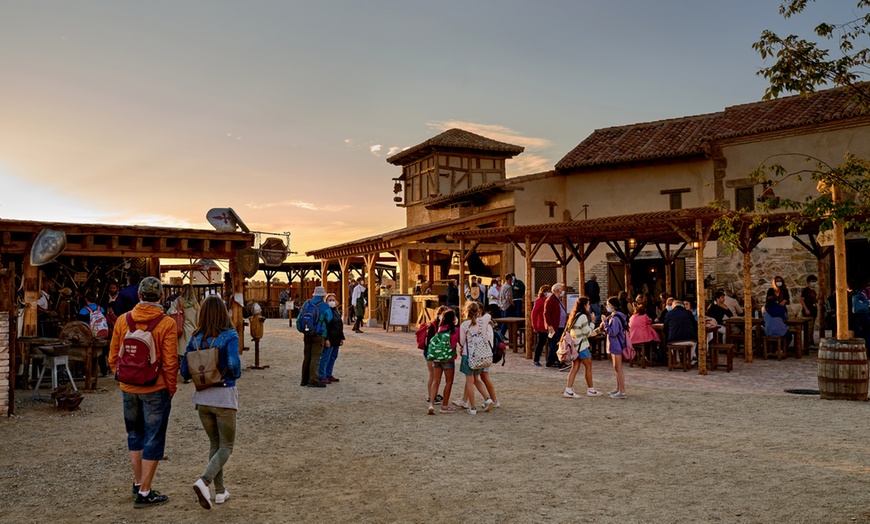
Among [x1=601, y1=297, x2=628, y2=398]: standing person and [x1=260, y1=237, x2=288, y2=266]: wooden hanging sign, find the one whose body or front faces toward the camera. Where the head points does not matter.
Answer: the wooden hanging sign

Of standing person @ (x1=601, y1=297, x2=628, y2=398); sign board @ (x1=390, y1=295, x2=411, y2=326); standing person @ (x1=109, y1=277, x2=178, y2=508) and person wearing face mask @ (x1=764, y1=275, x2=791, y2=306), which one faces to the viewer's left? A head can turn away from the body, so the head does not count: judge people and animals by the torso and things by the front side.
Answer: standing person @ (x1=601, y1=297, x2=628, y2=398)

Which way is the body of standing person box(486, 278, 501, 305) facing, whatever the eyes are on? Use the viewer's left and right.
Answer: facing the viewer

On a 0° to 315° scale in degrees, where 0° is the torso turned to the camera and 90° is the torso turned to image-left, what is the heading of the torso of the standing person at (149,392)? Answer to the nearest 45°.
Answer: approximately 225°

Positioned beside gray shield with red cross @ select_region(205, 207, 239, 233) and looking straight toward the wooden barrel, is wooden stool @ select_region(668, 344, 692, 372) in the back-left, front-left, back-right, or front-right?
front-left

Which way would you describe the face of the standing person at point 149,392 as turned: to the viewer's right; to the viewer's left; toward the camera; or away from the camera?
away from the camera

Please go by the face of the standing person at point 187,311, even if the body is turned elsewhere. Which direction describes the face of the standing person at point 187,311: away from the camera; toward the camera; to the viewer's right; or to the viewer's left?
away from the camera

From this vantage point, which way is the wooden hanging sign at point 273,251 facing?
toward the camera

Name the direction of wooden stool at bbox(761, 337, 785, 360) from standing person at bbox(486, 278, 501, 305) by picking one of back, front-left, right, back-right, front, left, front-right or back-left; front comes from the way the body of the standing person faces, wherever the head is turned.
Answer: front-left

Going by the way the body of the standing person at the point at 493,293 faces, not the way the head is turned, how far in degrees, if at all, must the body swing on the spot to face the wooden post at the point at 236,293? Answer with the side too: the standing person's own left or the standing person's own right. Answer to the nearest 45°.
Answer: approximately 45° to the standing person's own right

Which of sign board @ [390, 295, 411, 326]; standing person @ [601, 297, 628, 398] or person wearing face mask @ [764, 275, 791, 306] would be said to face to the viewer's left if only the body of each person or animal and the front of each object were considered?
the standing person

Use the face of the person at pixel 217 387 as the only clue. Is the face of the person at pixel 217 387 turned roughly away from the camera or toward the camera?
away from the camera
